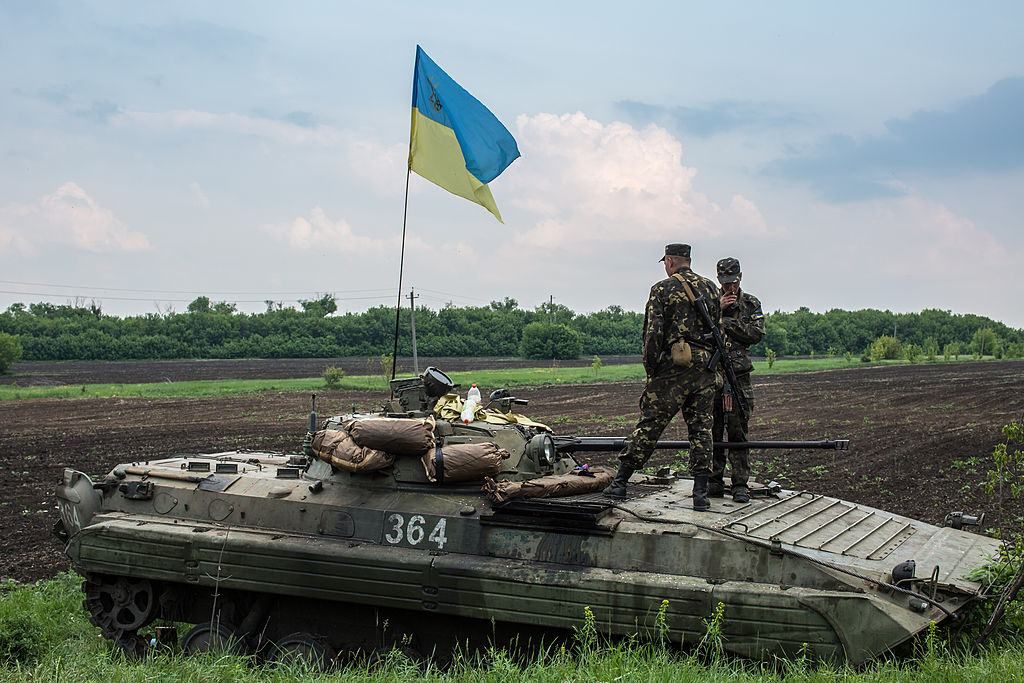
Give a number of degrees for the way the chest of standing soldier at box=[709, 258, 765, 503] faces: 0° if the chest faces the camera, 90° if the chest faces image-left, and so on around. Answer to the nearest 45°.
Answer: approximately 45°

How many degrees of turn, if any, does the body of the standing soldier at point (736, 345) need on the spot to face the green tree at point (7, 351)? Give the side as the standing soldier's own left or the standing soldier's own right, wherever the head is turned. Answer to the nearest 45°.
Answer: approximately 90° to the standing soldier's own right

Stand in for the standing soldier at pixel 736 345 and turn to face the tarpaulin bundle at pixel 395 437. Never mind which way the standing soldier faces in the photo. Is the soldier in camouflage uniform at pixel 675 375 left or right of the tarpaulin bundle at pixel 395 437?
left
